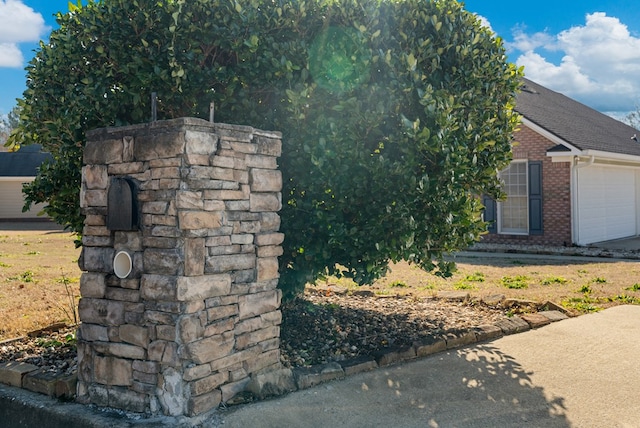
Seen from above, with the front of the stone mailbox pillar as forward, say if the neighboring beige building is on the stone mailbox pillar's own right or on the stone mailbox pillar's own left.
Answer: on the stone mailbox pillar's own right

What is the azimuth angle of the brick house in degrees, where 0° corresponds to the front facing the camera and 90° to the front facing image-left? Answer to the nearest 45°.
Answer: approximately 0°

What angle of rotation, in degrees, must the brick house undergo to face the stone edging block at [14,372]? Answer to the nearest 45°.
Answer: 0° — it already faces it

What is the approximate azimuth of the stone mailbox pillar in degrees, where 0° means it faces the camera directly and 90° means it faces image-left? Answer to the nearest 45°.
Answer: approximately 45°

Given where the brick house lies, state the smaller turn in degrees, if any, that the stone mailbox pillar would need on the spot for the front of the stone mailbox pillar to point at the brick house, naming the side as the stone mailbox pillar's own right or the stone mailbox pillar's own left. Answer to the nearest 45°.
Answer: approximately 180°

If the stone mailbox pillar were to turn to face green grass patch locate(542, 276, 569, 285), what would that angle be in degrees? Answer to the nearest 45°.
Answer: approximately 180°

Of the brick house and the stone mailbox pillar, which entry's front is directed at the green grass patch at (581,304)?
the brick house

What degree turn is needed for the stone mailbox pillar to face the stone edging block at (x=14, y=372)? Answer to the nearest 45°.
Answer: approximately 90° to its right

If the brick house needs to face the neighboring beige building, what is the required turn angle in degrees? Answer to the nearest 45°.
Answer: approximately 90° to its right

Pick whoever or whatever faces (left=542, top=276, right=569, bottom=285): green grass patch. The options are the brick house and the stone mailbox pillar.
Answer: the brick house
